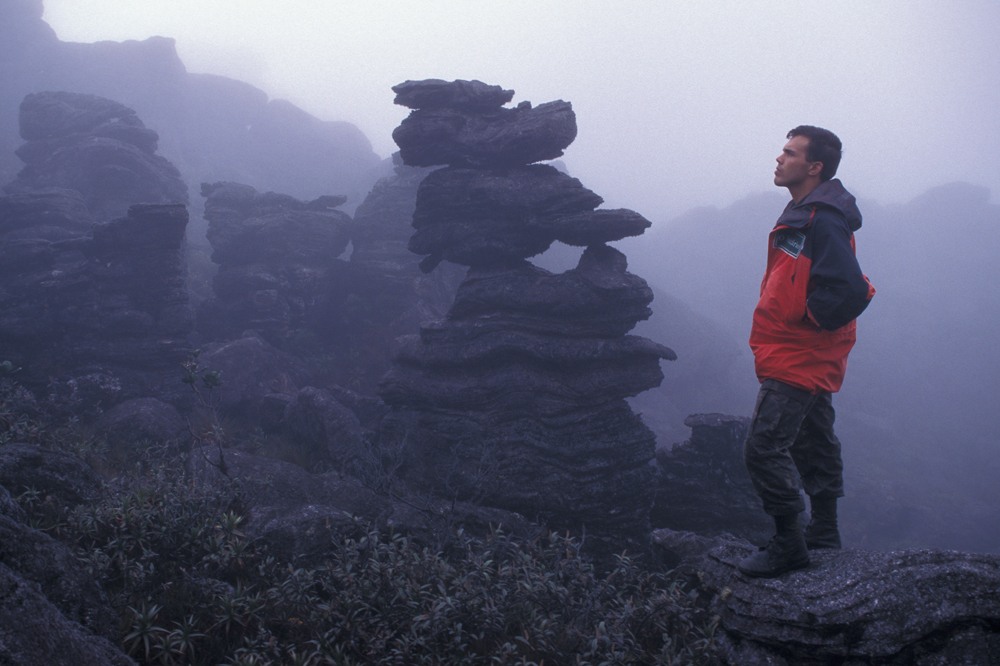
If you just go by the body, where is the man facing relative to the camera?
to the viewer's left

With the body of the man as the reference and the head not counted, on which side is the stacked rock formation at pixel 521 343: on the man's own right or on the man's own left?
on the man's own right

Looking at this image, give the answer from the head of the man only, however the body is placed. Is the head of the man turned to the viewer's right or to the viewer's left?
to the viewer's left

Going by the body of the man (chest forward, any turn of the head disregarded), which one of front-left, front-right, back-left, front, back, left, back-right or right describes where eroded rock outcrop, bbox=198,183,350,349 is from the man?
front-right
